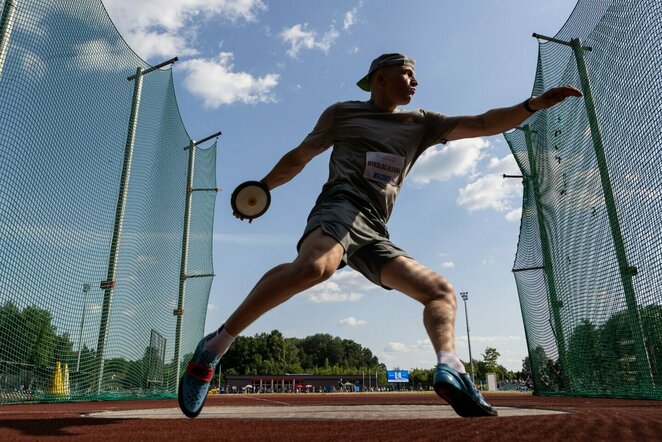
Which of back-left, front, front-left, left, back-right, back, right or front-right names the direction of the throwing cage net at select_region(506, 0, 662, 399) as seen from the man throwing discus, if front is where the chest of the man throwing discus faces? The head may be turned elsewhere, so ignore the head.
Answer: left

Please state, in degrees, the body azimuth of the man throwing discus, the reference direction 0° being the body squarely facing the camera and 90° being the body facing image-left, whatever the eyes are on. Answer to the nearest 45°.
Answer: approximately 315°
